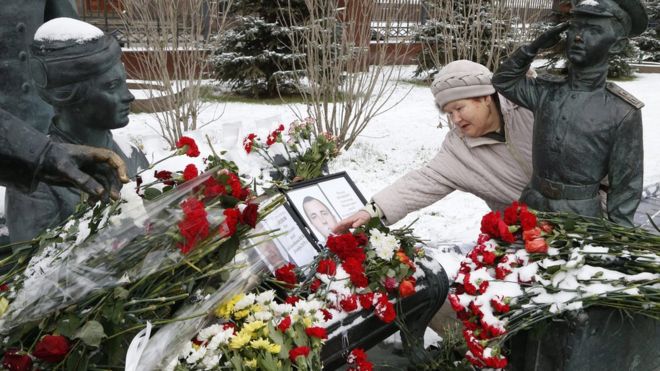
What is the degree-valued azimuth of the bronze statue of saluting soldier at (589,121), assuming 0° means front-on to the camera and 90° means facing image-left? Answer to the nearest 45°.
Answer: approximately 45°

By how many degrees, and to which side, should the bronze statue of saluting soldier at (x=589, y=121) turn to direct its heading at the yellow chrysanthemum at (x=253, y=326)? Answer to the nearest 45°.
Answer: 0° — it already faces it

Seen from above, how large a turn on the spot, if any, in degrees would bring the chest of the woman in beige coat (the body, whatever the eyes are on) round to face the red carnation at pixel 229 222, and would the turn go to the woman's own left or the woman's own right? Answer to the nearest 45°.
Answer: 0° — they already face it

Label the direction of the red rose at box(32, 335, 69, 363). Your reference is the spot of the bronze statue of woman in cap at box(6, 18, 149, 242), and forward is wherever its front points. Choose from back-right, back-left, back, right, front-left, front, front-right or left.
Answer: right

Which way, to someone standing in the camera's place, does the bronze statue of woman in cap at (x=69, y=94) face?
facing to the right of the viewer

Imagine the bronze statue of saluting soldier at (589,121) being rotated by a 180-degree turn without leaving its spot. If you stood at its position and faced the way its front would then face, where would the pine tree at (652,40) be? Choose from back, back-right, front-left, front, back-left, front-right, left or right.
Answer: front-left

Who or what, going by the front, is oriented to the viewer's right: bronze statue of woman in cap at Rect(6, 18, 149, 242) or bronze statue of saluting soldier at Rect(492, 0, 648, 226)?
the bronze statue of woman in cap

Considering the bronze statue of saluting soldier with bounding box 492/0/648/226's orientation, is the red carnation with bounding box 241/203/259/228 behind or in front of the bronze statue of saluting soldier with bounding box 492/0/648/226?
in front

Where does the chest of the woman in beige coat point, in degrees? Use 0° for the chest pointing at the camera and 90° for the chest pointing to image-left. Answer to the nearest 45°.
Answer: approximately 45°

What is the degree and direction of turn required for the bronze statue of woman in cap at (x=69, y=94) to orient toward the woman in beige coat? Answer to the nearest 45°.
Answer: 0° — it already faces them

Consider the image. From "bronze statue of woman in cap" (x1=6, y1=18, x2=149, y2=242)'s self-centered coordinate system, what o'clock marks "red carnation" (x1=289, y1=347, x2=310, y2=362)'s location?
The red carnation is roughly at 2 o'clock from the bronze statue of woman in cap.
